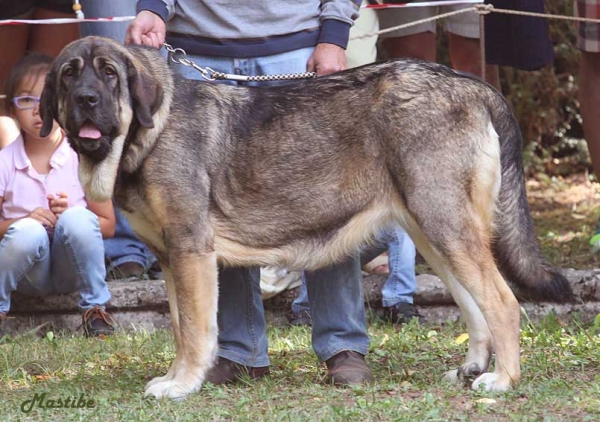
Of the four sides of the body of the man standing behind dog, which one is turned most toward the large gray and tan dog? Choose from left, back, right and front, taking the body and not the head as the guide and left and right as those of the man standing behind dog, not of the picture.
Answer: front

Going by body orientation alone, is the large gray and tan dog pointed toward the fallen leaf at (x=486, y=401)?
no

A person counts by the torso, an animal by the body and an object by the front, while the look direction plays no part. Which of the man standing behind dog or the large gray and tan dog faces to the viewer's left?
the large gray and tan dog

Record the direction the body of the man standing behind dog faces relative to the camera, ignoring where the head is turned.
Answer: toward the camera

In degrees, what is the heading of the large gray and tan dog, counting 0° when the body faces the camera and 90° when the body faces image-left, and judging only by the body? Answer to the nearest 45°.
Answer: approximately 90°

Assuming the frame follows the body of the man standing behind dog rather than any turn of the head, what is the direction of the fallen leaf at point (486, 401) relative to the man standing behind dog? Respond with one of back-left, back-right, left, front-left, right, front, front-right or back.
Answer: front-left

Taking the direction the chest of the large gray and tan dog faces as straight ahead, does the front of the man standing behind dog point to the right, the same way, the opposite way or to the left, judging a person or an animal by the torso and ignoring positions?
to the left

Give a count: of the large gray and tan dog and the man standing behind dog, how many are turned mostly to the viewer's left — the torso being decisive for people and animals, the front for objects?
1
